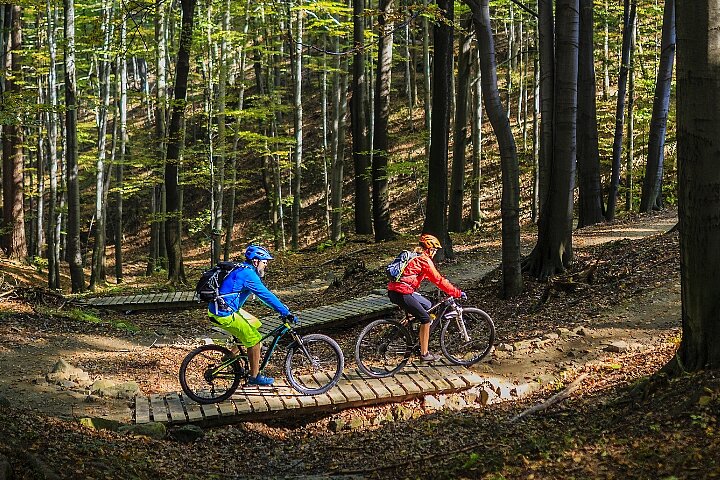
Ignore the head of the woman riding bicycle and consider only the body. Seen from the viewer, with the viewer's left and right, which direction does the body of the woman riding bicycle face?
facing to the right of the viewer

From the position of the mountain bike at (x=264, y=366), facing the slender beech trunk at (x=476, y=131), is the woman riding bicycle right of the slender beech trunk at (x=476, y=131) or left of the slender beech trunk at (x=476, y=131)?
right

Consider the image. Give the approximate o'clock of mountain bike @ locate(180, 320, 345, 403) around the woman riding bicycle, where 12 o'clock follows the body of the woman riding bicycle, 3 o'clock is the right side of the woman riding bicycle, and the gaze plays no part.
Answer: The mountain bike is roughly at 5 o'clock from the woman riding bicycle.

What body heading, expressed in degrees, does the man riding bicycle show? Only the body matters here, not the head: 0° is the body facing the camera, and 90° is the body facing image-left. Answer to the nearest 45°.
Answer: approximately 270°

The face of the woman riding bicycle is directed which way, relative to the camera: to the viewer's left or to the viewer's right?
to the viewer's right

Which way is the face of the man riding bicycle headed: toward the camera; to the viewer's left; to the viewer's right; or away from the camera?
to the viewer's right

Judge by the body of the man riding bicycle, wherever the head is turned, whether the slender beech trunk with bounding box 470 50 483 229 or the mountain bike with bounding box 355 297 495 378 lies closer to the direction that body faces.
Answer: the mountain bike

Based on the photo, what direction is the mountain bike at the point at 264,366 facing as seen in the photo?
to the viewer's right

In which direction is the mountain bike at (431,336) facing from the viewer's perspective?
to the viewer's right
